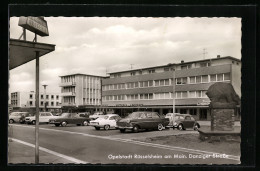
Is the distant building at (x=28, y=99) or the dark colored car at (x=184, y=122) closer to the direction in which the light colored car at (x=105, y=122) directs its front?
the distant building

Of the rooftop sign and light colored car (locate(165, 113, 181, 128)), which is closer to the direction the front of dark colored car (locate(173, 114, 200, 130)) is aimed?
the rooftop sign

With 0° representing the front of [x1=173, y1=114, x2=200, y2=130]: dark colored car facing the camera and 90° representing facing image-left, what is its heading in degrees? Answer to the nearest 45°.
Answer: approximately 45°

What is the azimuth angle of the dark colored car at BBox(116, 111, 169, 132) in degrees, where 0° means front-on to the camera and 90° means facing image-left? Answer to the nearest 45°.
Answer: approximately 45°

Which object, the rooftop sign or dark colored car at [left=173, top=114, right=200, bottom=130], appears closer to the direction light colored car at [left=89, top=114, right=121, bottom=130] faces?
the rooftop sign
